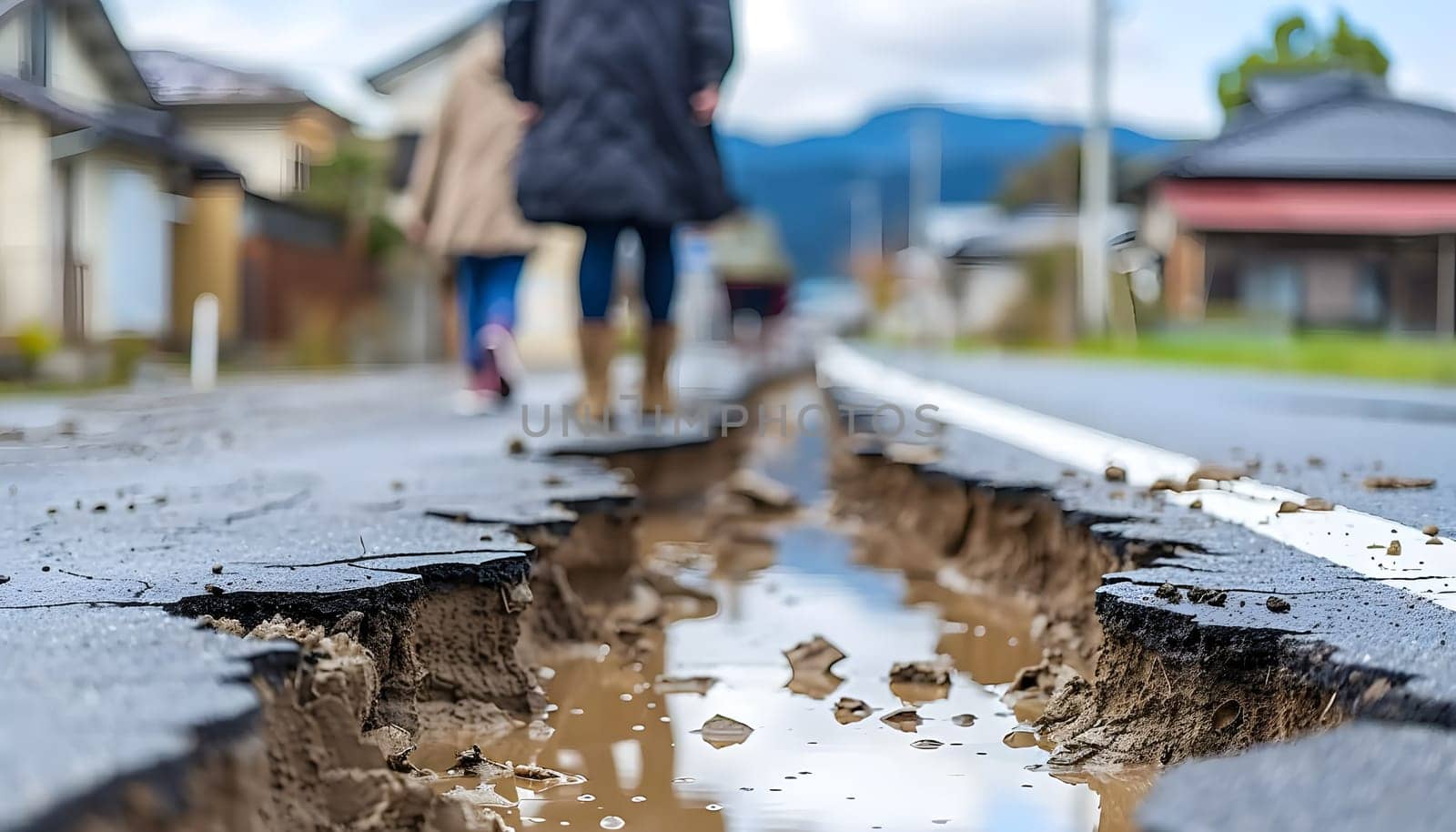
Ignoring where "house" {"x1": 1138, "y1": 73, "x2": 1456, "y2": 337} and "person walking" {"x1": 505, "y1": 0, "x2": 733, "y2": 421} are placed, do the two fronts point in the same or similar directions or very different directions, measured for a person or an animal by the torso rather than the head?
very different directions

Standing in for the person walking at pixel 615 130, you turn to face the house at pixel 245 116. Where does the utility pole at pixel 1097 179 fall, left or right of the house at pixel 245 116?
right

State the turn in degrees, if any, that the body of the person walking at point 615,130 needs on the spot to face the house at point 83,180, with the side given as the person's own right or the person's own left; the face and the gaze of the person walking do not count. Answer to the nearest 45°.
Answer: approximately 45° to the person's own left

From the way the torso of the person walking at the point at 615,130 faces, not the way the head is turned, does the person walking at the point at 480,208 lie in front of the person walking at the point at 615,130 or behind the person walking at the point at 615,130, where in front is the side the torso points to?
in front

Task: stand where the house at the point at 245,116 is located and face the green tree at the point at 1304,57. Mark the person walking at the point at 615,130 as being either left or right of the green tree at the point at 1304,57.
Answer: right

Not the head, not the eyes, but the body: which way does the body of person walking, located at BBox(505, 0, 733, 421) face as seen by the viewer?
away from the camera

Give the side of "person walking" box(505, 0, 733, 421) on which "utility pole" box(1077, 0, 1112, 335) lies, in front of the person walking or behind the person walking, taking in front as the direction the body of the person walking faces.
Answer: in front

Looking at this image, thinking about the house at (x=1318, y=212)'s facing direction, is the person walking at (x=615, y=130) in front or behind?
in front

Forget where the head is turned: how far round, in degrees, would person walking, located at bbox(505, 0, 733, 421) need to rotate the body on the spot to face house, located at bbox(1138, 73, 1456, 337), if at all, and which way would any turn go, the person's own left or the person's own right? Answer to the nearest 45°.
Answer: approximately 45° to the person's own right
